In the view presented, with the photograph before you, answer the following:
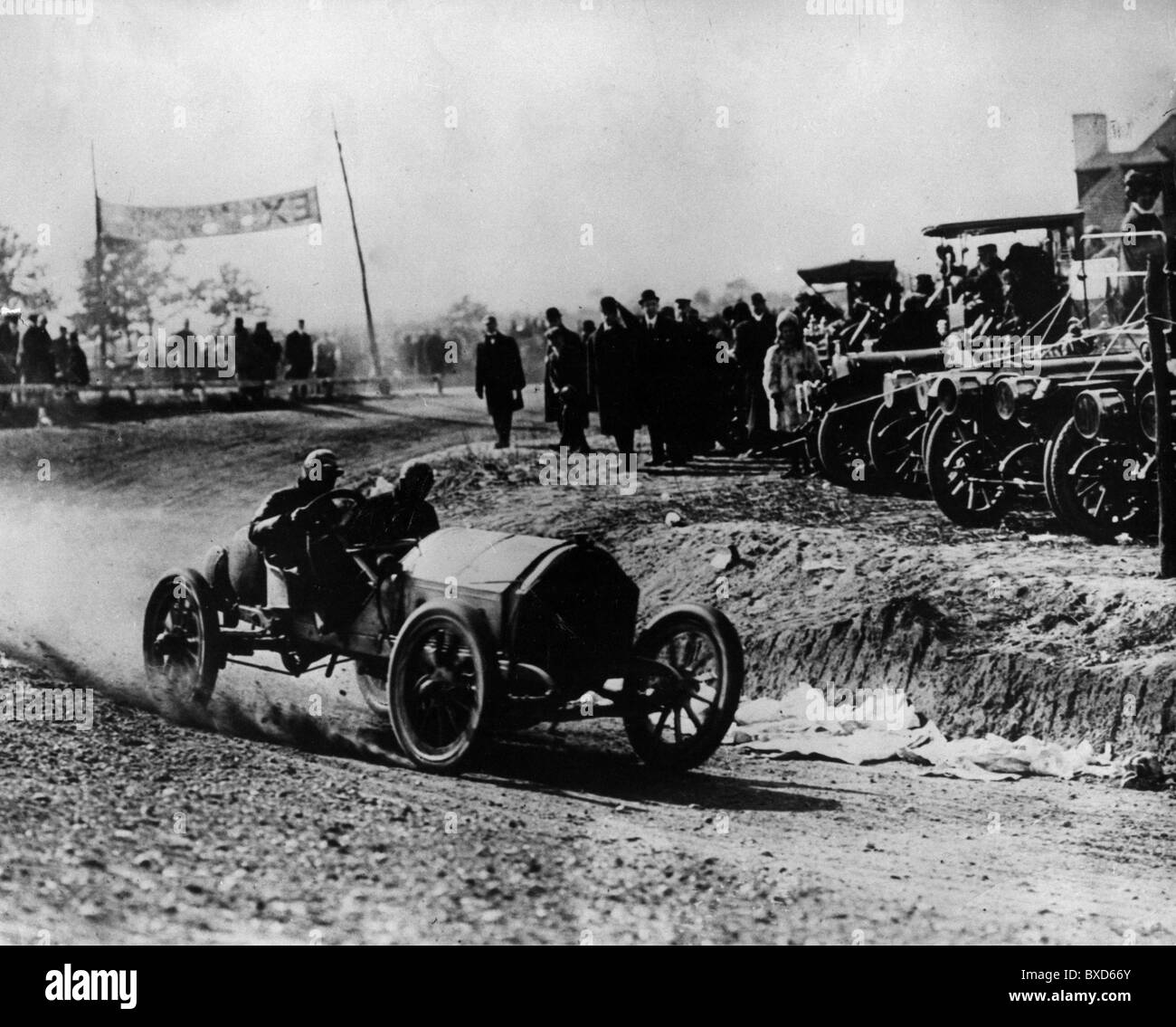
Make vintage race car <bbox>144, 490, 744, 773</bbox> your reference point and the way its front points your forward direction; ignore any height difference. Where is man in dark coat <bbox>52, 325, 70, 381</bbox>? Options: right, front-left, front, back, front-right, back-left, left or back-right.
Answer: back

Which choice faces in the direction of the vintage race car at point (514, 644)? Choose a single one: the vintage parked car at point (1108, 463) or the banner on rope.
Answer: the vintage parked car at point (1108, 463)

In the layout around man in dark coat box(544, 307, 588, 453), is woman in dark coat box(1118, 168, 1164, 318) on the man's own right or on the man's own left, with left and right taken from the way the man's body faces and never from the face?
on the man's own left
